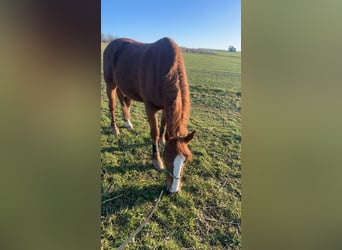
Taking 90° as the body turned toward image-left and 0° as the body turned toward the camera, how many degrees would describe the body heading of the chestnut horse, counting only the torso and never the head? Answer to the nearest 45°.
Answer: approximately 315°
